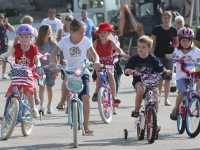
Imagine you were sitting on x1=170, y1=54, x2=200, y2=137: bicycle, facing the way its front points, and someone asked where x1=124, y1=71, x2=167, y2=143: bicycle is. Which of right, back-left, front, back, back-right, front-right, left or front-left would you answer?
right

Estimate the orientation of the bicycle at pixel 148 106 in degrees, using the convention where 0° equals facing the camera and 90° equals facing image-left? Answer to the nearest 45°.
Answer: approximately 0°

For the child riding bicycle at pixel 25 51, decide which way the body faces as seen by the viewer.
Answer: toward the camera

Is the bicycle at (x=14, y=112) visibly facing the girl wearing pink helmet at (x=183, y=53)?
no

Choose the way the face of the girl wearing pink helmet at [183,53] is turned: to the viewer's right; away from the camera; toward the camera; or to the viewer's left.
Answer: toward the camera

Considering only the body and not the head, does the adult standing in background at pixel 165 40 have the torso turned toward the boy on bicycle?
yes

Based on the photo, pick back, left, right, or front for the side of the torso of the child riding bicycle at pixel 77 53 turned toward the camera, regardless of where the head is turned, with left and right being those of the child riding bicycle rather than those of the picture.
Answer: front

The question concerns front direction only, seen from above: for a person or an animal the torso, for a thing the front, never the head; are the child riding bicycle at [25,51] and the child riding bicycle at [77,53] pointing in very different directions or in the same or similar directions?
same or similar directions

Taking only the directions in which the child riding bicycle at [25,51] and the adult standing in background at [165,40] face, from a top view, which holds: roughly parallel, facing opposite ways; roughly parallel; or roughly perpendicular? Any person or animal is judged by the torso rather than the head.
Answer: roughly parallel

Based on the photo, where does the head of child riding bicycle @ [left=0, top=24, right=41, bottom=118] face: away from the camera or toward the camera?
toward the camera

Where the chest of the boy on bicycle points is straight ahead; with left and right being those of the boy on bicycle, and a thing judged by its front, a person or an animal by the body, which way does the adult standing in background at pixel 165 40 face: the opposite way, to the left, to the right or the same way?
the same way

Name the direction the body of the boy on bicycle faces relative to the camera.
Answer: toward the camera

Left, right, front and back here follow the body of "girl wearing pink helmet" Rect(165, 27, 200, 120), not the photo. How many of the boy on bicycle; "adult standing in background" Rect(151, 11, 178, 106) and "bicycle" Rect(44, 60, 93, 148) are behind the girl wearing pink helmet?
1

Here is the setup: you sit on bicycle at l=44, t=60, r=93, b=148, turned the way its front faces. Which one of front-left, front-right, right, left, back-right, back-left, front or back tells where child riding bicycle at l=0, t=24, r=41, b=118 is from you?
back-right

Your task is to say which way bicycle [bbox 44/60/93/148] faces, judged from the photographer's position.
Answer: facing the viewer

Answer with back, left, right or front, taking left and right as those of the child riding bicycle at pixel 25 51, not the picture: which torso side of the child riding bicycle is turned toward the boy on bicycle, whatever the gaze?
left
